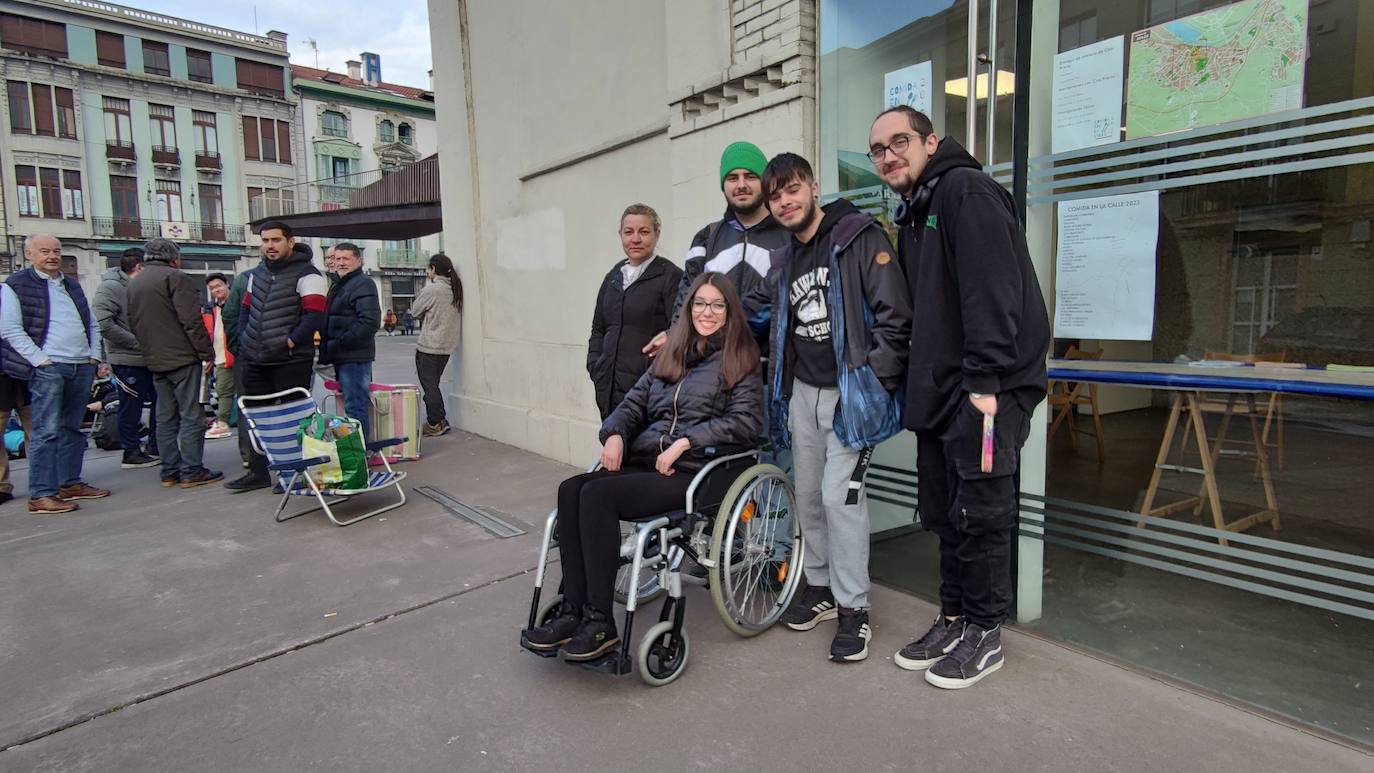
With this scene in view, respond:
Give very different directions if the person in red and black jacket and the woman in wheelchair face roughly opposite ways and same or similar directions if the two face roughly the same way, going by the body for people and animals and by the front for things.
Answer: same or similar directions

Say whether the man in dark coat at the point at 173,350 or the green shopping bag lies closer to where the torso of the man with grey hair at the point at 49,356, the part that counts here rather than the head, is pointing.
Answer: the green shopping bag

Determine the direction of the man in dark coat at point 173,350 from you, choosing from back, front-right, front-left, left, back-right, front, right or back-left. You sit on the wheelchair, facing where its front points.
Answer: right

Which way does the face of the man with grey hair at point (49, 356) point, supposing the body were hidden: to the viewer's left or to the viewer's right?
to the viewer's right

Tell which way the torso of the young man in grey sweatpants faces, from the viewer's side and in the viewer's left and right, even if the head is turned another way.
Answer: facing the viewer and to the left of the viewer

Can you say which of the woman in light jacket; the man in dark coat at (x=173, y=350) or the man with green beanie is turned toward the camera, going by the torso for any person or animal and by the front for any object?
the man with green beanie

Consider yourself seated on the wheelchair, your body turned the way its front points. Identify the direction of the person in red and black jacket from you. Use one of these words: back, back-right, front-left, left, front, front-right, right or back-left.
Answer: right

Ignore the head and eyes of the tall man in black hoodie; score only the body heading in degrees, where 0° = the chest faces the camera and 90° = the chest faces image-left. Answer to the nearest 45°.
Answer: approximately 45°

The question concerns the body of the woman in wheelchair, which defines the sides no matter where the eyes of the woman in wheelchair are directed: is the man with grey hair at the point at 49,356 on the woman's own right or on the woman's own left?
on the woman's own right

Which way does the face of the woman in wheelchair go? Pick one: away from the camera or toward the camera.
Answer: toward the camera

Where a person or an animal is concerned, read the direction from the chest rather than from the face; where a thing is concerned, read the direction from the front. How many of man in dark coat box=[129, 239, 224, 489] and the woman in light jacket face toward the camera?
0

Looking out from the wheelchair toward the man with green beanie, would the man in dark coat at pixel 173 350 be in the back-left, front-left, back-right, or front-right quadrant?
front-left

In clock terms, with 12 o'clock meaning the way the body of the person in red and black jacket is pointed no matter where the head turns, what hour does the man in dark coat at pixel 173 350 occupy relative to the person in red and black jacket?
The man in dark coat is roughly at 3 o'clock from the person in red and black jacket.

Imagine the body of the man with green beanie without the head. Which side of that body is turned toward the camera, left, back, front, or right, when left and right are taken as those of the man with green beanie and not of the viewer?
front

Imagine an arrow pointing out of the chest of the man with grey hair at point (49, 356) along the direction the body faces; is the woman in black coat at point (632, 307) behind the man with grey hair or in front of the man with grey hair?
in front

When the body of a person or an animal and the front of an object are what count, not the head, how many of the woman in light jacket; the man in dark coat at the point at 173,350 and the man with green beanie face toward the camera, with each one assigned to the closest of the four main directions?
1

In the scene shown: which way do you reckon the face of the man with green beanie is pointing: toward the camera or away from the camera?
toward the camera

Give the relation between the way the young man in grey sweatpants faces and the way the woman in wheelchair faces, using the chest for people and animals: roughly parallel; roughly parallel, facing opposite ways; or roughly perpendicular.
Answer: roughly parallel

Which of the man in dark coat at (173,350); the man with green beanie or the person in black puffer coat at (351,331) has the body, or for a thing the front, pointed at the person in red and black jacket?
the person in black puffer coat

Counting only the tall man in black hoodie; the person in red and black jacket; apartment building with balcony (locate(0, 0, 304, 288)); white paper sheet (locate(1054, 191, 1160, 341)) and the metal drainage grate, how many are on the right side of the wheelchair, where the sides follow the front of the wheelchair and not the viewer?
3

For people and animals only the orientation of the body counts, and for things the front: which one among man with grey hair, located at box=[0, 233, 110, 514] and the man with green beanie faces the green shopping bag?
the man with grey hair
